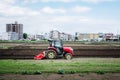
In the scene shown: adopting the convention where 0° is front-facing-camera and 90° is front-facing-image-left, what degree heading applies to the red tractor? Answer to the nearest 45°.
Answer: approximately 270°
